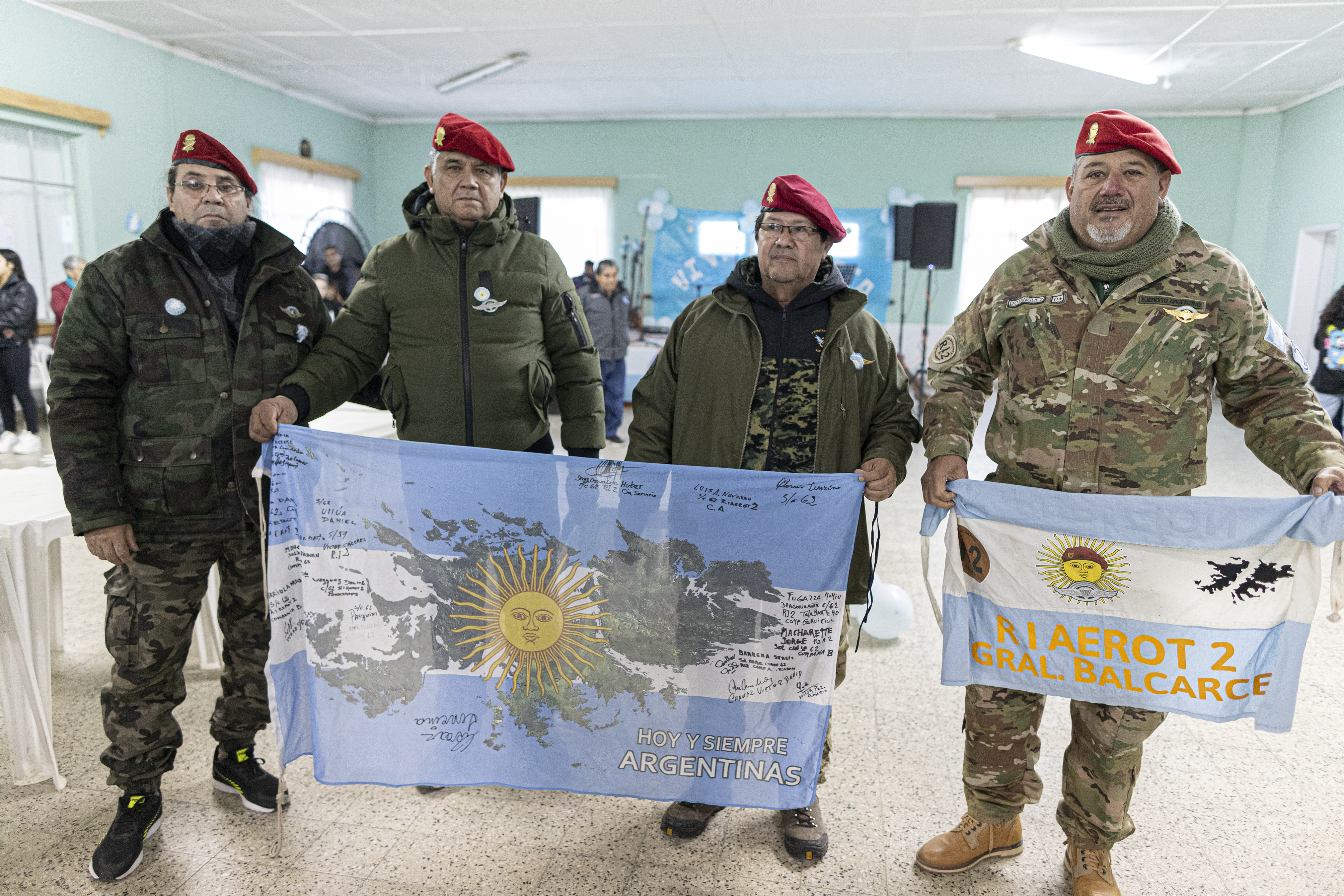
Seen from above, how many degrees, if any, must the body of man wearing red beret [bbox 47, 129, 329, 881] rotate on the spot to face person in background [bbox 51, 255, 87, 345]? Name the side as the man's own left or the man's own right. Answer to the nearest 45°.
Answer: approximately 180°

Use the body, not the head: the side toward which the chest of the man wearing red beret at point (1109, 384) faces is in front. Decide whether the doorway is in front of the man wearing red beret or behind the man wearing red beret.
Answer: behind

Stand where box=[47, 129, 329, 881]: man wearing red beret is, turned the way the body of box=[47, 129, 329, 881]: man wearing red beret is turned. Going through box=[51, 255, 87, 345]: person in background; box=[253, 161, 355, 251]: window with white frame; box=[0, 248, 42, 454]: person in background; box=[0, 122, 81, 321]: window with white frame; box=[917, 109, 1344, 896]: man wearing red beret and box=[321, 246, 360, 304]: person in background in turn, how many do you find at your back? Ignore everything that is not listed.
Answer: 5

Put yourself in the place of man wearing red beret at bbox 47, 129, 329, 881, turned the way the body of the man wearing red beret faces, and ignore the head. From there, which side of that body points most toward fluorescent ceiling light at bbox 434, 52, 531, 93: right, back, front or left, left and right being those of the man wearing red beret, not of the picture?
back

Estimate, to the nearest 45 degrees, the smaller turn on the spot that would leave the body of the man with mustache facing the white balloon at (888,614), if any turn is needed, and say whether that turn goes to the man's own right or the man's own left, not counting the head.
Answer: approximately 180°

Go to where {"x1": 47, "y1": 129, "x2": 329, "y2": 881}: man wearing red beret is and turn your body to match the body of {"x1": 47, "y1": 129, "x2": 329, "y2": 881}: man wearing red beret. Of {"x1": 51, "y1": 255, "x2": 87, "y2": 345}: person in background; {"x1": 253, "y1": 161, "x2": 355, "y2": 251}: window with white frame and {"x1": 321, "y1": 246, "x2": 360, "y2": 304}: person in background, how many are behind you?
3

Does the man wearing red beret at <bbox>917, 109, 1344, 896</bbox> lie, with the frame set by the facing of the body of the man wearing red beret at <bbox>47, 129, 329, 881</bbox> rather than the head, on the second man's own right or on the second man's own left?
on the second man's own left

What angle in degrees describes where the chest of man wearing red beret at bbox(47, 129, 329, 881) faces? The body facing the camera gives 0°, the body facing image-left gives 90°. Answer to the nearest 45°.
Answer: approximately 0°

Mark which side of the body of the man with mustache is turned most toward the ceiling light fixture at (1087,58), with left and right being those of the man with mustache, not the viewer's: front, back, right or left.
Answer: back

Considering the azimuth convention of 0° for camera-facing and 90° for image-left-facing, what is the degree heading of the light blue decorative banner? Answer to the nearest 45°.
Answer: approximately 0°
